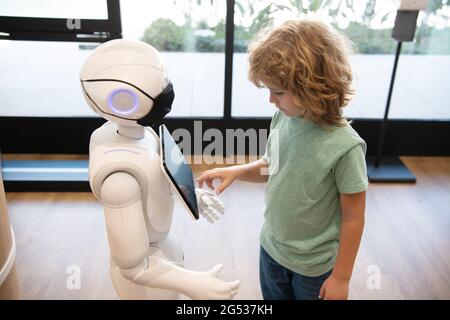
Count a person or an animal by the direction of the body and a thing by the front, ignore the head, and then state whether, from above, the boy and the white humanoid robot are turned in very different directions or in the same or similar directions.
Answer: very different directions

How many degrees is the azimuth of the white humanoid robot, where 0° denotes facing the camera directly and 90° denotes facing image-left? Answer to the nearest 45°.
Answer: approximately 270°

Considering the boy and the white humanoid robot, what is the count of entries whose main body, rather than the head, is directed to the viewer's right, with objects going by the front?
1

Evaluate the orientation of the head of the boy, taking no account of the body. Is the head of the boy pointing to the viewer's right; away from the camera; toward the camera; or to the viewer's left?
to the viewer's left

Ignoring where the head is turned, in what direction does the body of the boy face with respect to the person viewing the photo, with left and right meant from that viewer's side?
facing the viewer and to the left of the viewer
